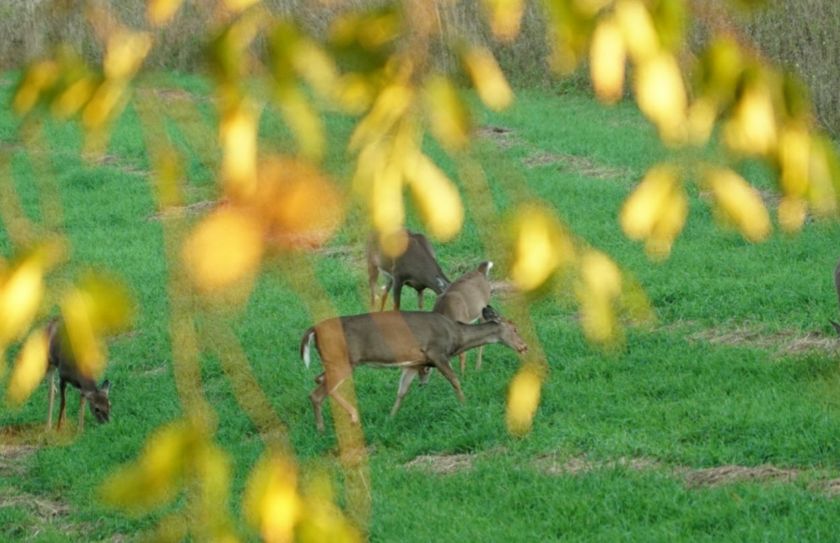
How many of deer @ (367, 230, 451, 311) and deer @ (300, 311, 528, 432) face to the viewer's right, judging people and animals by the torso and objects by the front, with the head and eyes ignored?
2

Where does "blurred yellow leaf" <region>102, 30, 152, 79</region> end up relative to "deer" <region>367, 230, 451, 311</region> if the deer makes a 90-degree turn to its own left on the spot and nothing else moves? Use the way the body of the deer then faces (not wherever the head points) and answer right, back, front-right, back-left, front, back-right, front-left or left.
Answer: back

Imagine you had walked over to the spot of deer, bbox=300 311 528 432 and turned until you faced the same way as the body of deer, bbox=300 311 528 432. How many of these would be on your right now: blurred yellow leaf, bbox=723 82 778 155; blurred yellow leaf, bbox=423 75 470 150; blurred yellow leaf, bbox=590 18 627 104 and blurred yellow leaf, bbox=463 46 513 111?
4

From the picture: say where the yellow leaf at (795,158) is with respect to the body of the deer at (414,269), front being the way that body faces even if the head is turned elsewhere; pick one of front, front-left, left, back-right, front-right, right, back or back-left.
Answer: right

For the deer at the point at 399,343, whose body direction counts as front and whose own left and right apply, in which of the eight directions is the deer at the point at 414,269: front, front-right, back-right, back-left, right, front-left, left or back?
left

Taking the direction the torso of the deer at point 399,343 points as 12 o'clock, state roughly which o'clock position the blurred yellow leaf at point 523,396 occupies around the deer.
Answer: The blurred yellow leaf is roughly at 3 o'clock from the deer.

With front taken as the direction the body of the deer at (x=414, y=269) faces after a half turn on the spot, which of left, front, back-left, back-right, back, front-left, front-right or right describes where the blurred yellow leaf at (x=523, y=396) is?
left

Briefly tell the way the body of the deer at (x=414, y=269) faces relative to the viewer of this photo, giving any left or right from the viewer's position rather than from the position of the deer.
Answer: facing to the right of the viewer

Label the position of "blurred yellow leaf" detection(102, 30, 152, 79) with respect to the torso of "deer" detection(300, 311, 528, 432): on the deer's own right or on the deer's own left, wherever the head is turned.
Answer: on the deer's own right

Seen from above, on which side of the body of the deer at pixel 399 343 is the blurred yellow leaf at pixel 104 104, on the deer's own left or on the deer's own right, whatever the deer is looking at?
on the deer's own right

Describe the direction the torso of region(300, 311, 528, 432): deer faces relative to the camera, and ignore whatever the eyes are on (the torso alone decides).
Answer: to the viewer's right

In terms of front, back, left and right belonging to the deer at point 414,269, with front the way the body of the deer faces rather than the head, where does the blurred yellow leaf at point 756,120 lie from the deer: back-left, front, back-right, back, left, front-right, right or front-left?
right

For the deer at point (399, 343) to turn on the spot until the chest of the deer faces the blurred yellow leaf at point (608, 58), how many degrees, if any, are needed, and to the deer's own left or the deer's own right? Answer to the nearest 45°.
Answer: approximately 90° to the deer's own right
